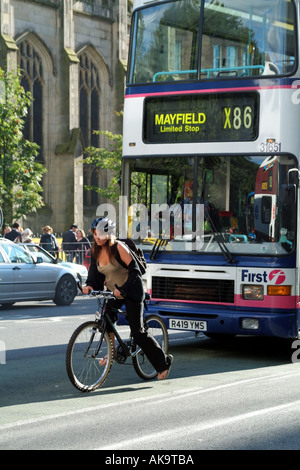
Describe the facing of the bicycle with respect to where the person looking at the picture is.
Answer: facing the viewer and to the left of the viewer

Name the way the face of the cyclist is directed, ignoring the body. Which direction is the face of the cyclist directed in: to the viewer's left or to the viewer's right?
to the viewer's left

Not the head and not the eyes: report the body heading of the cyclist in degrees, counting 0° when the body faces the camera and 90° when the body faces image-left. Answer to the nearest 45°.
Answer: approximately 45°

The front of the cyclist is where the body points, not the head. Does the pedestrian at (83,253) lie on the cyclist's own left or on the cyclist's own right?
on the cyclist's own right

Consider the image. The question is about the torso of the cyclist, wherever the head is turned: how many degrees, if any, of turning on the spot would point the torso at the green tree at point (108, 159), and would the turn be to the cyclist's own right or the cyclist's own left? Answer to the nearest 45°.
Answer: approximately 135° to the cyclist's own right

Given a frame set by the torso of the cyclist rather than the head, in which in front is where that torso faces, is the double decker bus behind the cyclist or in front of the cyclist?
behind
